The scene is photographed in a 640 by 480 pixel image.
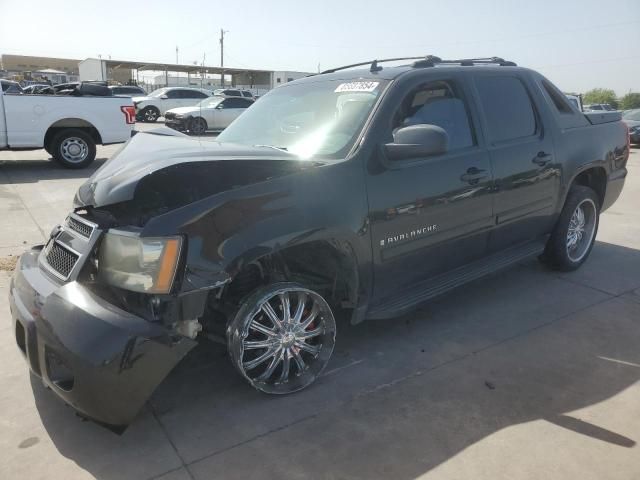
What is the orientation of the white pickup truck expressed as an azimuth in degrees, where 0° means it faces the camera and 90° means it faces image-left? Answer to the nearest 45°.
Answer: approximately 90°

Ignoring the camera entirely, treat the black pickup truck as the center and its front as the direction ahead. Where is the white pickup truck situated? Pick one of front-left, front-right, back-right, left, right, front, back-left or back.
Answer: right

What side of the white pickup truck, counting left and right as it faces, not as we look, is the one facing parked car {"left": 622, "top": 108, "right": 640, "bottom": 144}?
back

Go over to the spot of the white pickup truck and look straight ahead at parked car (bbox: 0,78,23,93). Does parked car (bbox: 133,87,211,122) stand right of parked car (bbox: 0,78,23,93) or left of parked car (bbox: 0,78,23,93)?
right

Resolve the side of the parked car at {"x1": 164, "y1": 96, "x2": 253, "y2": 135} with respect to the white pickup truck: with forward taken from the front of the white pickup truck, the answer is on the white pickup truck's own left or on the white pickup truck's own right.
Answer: on the white pickup truck's own right

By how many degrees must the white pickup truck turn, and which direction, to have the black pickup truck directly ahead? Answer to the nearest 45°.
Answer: approximately 90° to its left

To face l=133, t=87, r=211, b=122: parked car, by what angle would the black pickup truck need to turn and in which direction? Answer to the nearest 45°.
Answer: approximately 135° to its right

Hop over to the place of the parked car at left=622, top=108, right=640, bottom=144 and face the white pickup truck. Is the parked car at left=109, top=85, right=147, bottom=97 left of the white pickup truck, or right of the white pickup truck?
right

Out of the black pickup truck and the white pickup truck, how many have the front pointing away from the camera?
0

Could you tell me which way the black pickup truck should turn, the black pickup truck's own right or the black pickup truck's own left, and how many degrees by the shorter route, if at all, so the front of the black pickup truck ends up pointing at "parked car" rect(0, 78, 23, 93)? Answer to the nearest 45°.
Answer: approximately 90° to the black pickup truck's own right
